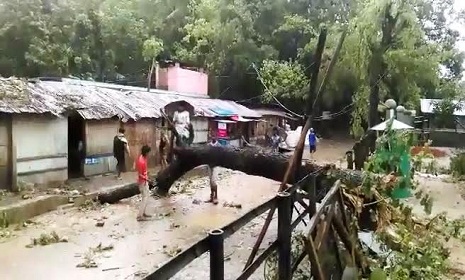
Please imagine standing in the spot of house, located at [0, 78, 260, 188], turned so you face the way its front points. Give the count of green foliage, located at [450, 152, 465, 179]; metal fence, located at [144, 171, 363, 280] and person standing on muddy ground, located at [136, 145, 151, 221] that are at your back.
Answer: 0

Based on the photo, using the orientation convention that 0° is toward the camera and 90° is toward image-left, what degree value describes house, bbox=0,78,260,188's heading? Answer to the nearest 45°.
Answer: approximately 315°

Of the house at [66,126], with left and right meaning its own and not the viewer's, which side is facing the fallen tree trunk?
front

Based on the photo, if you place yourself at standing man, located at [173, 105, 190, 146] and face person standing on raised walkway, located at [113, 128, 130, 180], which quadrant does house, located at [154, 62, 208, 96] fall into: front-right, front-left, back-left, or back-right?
back-right

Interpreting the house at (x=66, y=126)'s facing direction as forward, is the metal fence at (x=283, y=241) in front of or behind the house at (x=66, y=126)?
in front

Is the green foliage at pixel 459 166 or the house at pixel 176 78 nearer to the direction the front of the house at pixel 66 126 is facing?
the green foliage

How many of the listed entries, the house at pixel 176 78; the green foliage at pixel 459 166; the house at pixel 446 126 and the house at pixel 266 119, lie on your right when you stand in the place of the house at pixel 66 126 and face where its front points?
0

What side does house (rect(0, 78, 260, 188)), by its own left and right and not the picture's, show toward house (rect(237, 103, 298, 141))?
left

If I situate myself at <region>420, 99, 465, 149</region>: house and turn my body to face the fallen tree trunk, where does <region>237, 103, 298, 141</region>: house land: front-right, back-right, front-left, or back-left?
front-right

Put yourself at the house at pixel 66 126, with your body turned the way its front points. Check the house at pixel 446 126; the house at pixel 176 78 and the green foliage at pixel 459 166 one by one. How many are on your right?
0

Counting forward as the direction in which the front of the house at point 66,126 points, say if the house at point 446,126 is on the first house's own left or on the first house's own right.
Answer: on the first house's own left

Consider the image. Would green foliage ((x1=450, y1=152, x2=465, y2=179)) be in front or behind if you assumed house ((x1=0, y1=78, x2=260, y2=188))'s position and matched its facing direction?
in front

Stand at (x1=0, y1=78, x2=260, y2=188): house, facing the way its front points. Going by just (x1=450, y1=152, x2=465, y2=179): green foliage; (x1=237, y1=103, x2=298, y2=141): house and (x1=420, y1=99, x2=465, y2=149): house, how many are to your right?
0

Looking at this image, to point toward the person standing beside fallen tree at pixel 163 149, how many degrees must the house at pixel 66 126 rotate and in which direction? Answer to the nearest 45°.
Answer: approximately 90° to its left

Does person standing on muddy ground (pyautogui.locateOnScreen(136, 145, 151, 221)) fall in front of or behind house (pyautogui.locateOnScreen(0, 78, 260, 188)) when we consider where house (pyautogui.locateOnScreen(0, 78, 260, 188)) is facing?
in front
